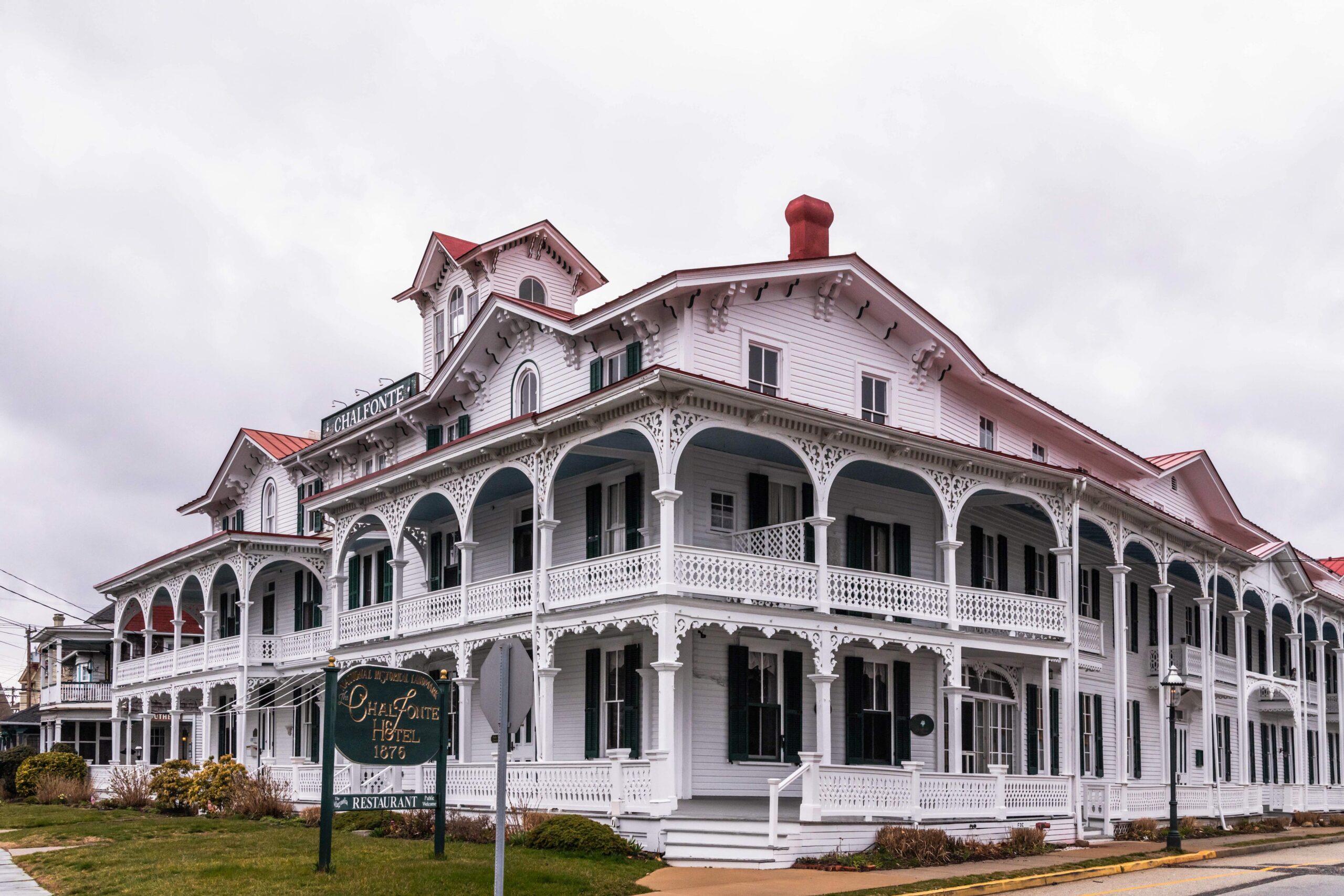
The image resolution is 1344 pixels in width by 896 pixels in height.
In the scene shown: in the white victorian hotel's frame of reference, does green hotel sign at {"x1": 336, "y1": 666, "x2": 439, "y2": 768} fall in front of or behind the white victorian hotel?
in front

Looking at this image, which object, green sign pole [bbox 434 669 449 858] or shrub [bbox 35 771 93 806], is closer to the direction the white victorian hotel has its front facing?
the green sign pole

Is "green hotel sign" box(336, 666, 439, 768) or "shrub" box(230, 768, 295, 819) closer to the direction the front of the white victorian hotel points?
the green hotel sign

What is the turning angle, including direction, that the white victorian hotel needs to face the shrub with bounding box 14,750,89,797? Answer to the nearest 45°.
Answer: approximately 90° to its right

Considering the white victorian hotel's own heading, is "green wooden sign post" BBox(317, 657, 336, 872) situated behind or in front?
in front

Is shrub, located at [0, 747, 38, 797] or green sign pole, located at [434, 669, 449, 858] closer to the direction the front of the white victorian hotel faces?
the green sign pole

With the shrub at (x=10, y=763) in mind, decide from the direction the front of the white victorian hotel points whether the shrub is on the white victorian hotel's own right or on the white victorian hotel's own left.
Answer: on the white victorian hotel's own right
